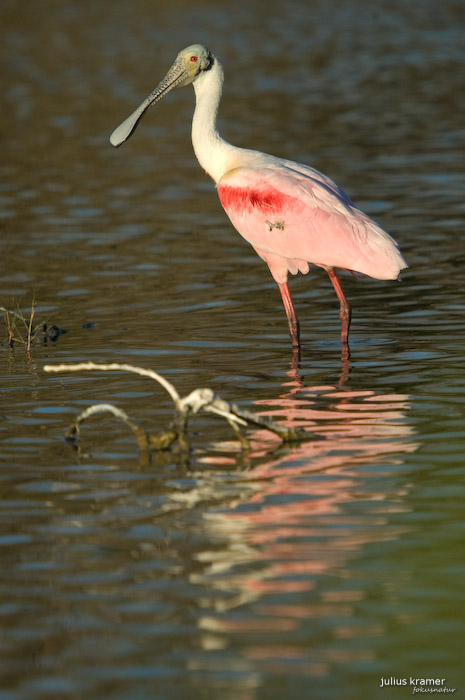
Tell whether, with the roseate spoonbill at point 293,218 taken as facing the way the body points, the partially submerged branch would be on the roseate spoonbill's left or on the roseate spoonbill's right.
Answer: on the roseate spoonbill's left

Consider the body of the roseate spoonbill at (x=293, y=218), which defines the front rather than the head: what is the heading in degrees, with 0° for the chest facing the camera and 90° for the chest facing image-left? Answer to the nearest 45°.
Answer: approximately 90°
